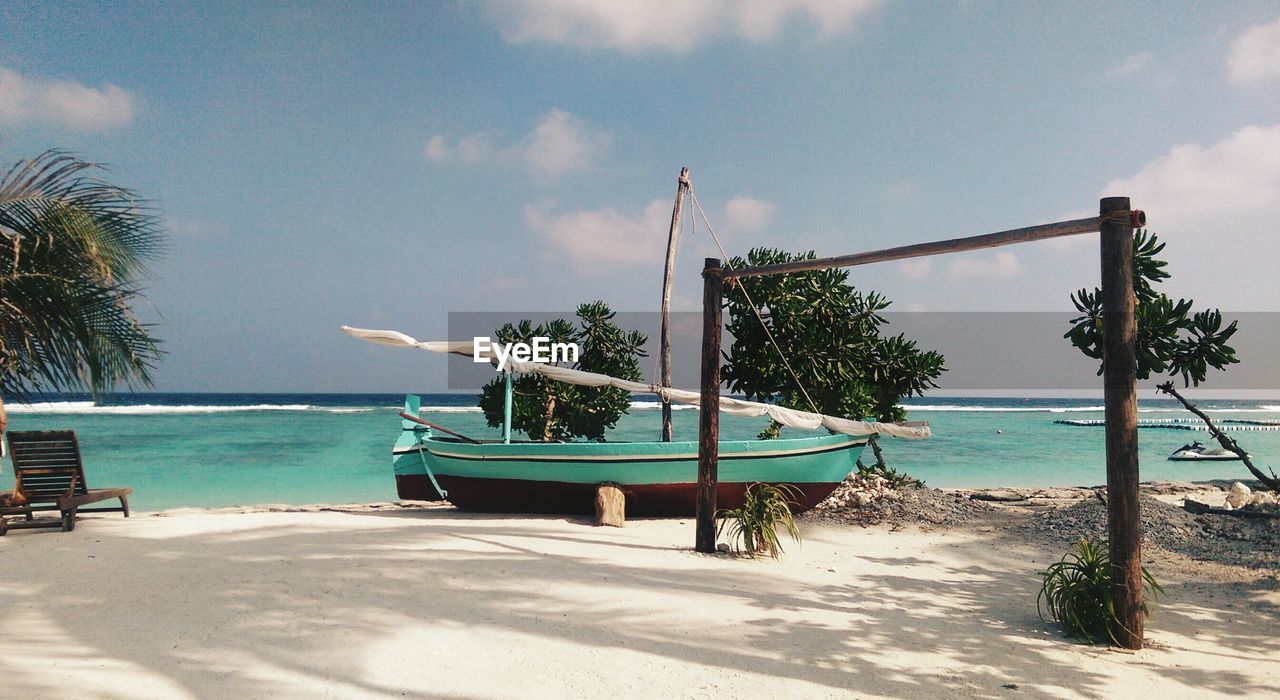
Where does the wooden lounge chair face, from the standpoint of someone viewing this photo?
facing away from the viewer and to the right of the viewer
